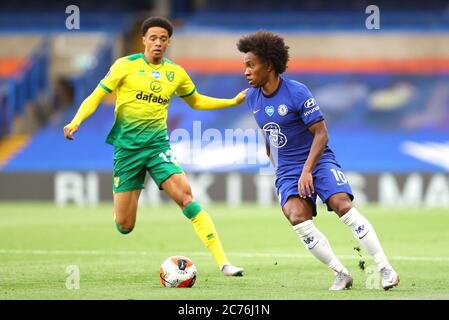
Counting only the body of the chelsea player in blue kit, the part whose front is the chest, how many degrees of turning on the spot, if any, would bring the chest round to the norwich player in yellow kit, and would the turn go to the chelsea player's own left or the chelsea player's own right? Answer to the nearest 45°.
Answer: approximately 90° to the chelsea player's own right

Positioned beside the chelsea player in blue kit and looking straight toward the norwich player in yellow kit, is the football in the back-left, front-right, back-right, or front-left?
front-left

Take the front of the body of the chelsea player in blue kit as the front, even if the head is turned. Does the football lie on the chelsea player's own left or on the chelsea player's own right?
on the chelsea player's own right

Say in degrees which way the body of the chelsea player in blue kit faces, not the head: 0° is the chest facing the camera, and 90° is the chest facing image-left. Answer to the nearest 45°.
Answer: approximately 45°
